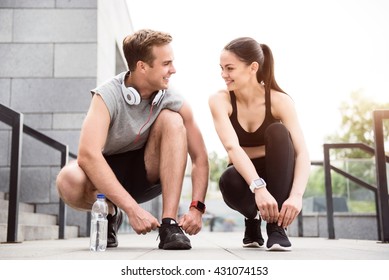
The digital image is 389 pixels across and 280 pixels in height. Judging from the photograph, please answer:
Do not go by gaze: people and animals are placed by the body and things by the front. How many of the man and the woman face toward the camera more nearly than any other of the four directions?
2

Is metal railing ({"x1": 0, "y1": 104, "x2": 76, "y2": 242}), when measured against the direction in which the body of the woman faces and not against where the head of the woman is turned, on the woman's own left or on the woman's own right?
on the woman's own right

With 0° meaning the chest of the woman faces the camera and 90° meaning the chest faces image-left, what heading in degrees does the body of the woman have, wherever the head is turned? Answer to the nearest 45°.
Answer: approximately 0°

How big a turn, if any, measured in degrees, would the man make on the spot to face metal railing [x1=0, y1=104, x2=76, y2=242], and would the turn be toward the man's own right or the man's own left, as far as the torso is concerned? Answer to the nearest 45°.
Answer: approximately 135° to the man's own right
